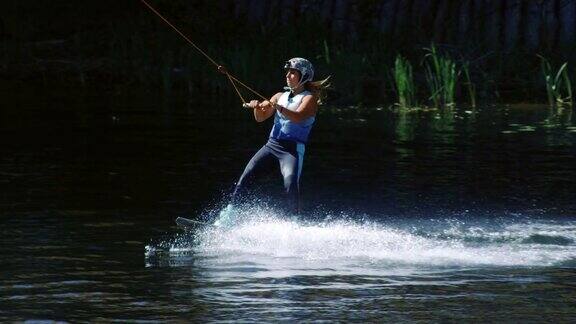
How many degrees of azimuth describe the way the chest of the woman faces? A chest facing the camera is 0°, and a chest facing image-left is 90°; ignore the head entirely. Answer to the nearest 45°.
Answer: approximately 45°

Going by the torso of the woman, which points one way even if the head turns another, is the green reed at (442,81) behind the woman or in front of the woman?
behind

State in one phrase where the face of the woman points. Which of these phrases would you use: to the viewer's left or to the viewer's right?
to the viewer's left

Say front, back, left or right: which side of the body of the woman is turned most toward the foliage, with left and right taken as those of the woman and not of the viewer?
back

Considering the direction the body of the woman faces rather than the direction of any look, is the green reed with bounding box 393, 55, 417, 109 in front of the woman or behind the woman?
behind

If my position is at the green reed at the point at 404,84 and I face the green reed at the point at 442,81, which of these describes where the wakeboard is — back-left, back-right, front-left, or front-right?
back-right
